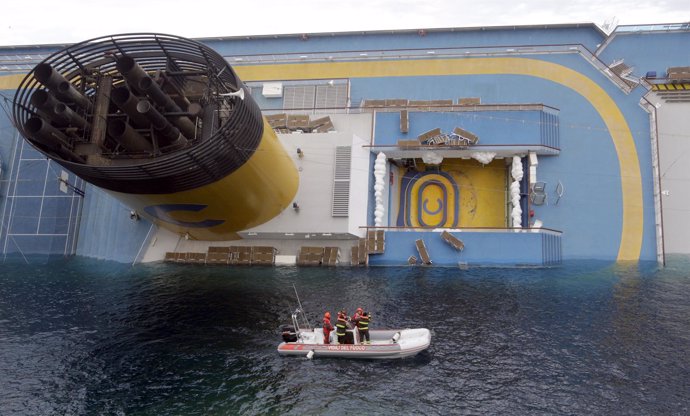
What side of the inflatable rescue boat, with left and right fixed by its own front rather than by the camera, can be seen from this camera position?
right
